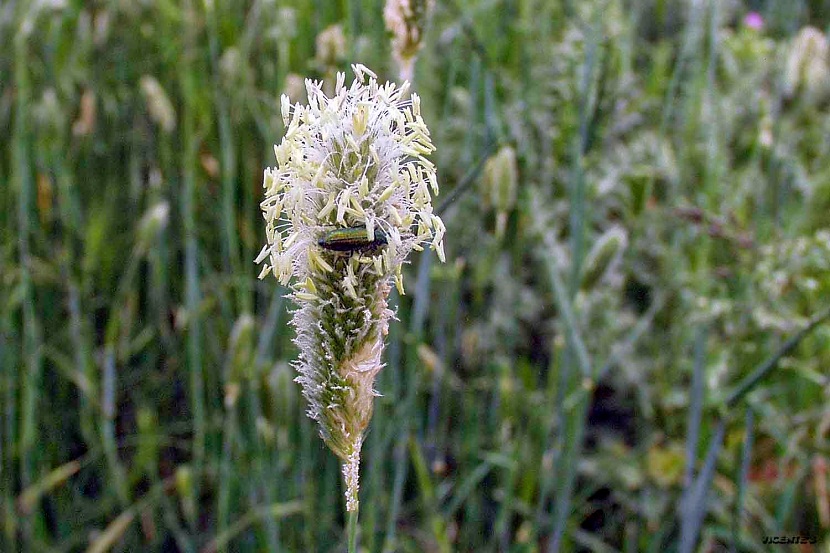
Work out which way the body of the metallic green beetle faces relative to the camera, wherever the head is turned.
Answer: to the viewer's right
